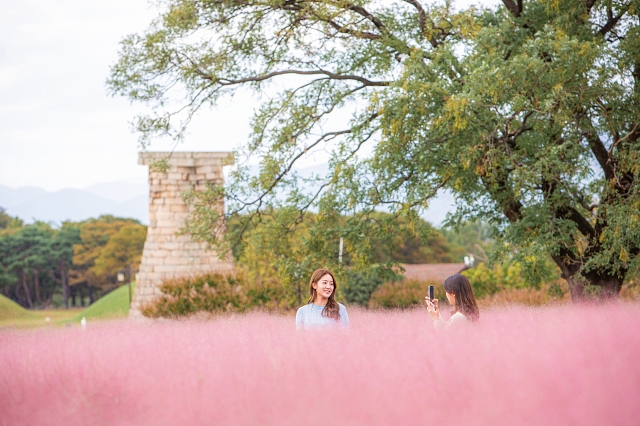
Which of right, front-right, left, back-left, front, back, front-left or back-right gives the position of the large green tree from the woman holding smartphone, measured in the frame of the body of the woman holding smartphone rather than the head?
right

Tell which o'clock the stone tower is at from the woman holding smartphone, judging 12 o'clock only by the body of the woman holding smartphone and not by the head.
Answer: The stone tower is roughly at 2 o'clock from the woman holding smartphone.

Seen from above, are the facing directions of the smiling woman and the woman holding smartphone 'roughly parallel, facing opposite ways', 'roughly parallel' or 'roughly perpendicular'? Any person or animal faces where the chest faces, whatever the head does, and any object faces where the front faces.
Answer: roughly perpendicular

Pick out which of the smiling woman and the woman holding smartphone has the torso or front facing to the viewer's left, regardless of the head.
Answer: the woman holding smartphone

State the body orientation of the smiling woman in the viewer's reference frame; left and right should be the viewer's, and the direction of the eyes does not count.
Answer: facing the viewer

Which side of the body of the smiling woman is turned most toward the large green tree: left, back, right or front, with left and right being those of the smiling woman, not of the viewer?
back

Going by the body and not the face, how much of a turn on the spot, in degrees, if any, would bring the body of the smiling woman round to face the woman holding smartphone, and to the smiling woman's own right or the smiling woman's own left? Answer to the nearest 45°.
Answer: approximately 45° to the smiling woman's own left

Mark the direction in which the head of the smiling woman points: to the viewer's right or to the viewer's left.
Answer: to the viewer's right

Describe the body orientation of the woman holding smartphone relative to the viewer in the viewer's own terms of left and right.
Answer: facing to the left of the viewer

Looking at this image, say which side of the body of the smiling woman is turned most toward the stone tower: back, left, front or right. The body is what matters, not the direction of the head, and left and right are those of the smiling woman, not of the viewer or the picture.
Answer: back

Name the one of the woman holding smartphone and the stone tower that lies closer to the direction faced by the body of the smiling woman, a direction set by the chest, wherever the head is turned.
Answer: the woman holding smartphone

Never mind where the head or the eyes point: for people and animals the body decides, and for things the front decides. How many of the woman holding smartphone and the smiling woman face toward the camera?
1
